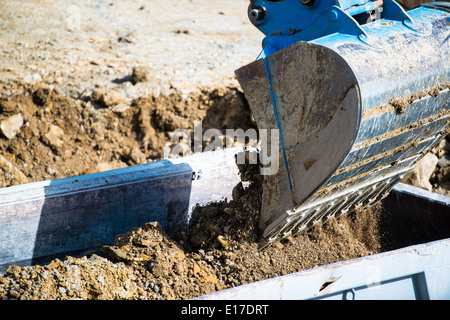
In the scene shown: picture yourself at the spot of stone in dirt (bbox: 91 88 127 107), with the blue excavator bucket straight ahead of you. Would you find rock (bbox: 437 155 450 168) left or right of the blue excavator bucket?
left

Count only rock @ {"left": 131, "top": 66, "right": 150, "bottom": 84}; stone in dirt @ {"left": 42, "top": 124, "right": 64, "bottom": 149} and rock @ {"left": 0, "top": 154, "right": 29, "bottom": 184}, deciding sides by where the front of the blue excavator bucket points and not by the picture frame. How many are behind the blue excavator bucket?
0

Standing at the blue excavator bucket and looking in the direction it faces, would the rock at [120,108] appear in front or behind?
in front

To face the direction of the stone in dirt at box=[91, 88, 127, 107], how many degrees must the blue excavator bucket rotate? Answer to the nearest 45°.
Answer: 0° — it already faces it

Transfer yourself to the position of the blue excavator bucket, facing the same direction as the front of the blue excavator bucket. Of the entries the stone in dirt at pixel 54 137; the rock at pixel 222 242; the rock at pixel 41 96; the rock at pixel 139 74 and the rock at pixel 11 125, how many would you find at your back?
0

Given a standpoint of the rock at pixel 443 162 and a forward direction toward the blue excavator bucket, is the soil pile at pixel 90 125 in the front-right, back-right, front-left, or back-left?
front-right

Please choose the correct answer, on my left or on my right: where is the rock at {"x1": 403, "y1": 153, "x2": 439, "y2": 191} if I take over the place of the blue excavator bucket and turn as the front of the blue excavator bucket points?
on my right

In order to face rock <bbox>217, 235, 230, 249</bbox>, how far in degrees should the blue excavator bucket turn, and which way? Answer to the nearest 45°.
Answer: approximately 45° to its left
